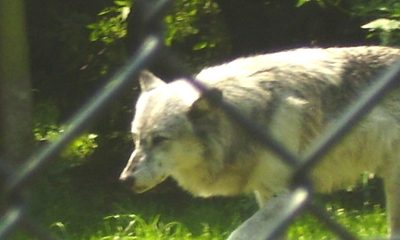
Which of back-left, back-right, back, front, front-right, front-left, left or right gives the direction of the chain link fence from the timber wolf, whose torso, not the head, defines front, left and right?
left

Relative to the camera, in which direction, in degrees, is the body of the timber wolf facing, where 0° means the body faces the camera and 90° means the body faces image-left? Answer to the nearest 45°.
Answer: approximately 90°
